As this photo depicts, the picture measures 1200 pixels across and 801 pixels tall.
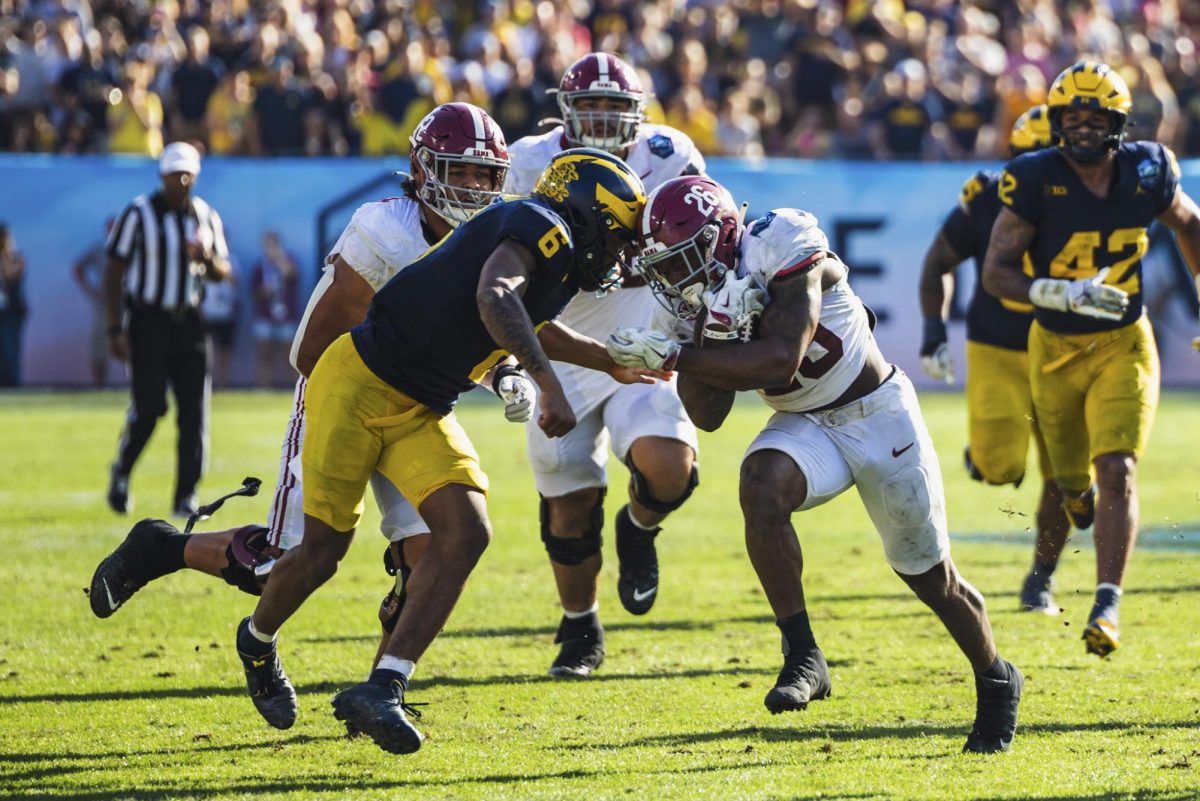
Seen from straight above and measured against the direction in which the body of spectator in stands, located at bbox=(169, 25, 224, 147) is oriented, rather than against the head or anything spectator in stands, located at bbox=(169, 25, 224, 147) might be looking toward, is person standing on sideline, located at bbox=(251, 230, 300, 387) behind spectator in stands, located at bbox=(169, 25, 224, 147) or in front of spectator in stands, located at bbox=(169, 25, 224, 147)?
in front

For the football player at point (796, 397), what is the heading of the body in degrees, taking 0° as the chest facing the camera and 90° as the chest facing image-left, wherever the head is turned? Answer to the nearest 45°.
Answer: approximately 45°

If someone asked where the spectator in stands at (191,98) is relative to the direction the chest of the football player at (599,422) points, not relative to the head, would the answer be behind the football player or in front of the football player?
behind

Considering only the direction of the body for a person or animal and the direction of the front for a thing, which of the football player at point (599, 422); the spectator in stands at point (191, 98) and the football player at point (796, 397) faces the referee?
the spectator in stands

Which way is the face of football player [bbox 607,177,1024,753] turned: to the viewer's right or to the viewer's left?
to the viewer's left

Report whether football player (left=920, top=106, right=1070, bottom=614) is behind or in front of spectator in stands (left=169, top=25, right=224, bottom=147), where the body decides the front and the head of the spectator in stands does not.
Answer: in front

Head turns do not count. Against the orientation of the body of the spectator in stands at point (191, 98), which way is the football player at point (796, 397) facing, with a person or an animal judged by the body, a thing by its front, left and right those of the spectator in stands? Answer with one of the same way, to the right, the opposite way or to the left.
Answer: to the right

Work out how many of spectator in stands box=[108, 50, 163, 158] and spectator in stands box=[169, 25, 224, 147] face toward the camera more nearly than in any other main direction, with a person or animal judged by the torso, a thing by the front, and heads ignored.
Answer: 2

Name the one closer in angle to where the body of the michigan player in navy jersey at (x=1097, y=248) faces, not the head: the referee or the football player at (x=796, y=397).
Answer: the football player
